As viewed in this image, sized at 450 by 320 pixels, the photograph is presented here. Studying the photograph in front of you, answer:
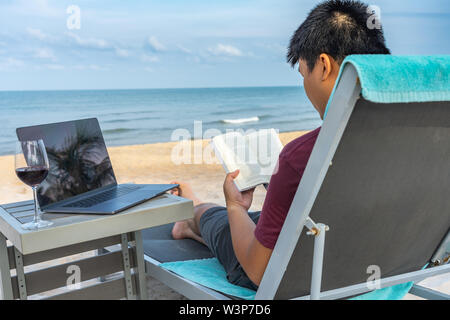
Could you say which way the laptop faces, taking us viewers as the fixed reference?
facing the viewer and to the right of the viewer

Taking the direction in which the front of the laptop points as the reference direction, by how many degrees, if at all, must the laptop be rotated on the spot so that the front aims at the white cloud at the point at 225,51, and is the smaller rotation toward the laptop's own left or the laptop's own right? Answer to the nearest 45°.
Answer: approximately 135° to the laptop's own left

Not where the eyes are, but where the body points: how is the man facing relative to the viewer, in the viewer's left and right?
facing away from the viewer and to the left of the viewer

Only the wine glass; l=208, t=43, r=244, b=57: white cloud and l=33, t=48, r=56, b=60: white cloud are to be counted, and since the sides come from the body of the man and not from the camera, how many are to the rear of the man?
0

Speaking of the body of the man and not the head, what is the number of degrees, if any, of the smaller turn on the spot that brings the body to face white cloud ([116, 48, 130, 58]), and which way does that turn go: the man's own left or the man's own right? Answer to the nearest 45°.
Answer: approximately 45° to the man's own right

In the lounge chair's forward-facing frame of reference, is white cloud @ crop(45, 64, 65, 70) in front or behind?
in front

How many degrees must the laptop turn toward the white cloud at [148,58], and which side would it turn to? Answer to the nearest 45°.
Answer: approximately 135° to its left

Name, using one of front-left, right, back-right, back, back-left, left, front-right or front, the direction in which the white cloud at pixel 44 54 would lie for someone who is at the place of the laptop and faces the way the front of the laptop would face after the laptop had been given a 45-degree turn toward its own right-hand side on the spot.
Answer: back

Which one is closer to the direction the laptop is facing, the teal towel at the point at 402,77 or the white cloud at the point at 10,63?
the teal towel

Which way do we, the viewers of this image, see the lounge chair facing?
facing away from the viewer and to the left of the viewer

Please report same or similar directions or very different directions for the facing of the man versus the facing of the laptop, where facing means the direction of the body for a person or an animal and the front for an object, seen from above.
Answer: very different directions

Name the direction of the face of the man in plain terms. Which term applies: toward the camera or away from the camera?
away from the camera

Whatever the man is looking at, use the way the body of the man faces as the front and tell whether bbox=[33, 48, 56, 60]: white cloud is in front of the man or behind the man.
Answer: in front
